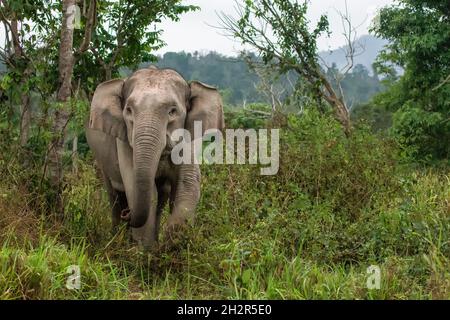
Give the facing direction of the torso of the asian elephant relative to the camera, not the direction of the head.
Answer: toward the camera

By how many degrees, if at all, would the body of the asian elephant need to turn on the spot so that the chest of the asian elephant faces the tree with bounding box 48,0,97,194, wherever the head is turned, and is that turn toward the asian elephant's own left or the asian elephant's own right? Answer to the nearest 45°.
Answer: approximately 135° to the asian elephant's own right
